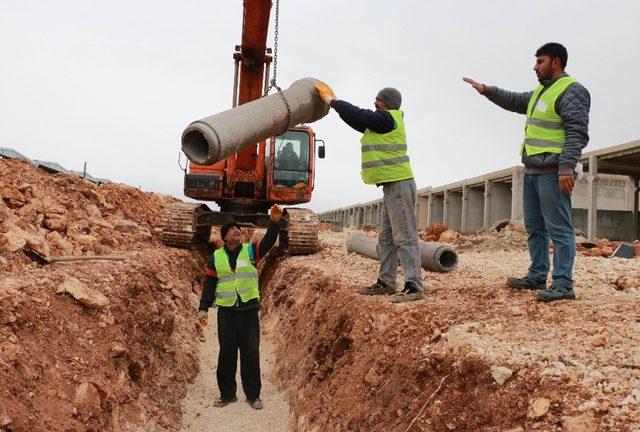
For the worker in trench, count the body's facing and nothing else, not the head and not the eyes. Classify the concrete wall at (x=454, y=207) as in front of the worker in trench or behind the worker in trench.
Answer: behind

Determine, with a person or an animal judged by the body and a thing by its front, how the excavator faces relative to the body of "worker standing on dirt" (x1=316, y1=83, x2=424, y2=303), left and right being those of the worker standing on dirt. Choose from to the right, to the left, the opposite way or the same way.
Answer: to the left

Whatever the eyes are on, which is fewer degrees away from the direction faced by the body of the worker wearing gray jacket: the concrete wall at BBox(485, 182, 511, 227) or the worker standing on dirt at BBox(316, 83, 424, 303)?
the worker standing on dirt

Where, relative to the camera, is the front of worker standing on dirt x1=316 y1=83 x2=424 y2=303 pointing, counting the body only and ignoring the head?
to the viewer's left

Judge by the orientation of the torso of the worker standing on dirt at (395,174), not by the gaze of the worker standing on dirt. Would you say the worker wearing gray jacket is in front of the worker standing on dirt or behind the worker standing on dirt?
behind

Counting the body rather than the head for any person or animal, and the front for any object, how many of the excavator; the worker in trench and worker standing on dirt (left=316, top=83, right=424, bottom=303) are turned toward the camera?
2

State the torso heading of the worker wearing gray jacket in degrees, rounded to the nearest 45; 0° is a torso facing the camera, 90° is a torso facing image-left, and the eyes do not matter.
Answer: approximately 45°

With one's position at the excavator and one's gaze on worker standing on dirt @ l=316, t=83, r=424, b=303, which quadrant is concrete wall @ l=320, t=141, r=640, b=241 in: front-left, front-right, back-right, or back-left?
back-left

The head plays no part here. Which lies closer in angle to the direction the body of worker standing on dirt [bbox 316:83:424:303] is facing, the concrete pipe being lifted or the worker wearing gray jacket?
the concrete pipe being lifted

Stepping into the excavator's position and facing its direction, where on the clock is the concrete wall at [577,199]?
The concrete wall is roughly at 8 o'clock from the excavator.

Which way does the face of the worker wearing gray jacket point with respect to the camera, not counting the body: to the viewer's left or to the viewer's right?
to the viewer's left

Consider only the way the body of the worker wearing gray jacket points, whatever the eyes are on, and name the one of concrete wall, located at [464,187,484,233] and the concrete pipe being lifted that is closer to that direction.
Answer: the concrete pipe being lifted
